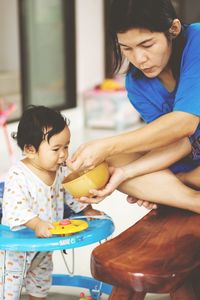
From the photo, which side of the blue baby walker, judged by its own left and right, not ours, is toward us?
right

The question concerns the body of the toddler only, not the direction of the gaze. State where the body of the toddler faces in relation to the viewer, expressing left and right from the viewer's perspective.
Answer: facing the viewer and to the right of the viewer

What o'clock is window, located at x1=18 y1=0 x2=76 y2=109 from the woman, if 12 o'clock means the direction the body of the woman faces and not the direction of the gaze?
The window is roughly at 4 o'clock from the woman.

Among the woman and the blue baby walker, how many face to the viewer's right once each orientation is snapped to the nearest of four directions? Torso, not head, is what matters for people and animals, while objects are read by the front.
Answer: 1

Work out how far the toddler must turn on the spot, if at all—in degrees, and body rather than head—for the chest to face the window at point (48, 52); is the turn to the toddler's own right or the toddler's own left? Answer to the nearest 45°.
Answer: approximately 135° to the toddler's own left

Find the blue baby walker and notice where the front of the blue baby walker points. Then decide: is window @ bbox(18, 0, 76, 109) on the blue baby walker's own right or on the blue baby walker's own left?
on the blue baby walker's own left

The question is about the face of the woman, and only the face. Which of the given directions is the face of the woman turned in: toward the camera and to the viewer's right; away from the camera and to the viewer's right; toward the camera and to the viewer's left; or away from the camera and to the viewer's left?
toward the camera and to the viewer's left

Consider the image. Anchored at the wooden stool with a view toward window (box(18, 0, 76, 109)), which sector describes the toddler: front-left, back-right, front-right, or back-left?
front-left

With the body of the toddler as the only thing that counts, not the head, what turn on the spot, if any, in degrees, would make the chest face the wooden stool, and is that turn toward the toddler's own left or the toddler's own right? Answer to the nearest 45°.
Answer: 0° — they already face it

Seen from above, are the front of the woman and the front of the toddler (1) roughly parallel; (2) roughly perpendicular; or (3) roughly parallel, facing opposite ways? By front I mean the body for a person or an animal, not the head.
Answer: roughly perpendicular

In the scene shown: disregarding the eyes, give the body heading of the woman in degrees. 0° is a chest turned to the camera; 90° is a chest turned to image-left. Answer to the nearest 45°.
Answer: approximately 45°
